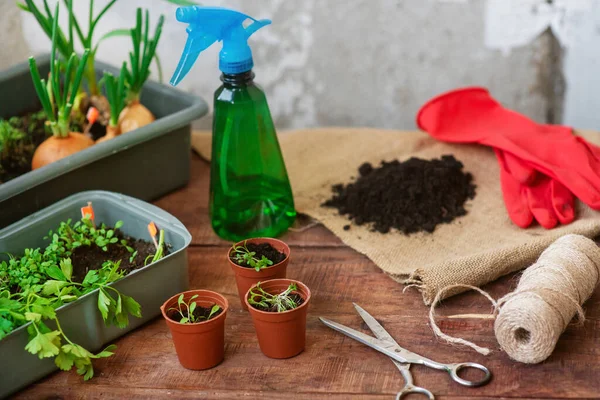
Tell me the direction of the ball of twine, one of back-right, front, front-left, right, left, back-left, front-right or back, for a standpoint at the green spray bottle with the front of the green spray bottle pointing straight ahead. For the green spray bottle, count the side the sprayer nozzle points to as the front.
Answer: back-left

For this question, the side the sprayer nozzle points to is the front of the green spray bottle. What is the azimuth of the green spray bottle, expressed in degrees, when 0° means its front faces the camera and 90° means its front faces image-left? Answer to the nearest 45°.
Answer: approximately 90°
